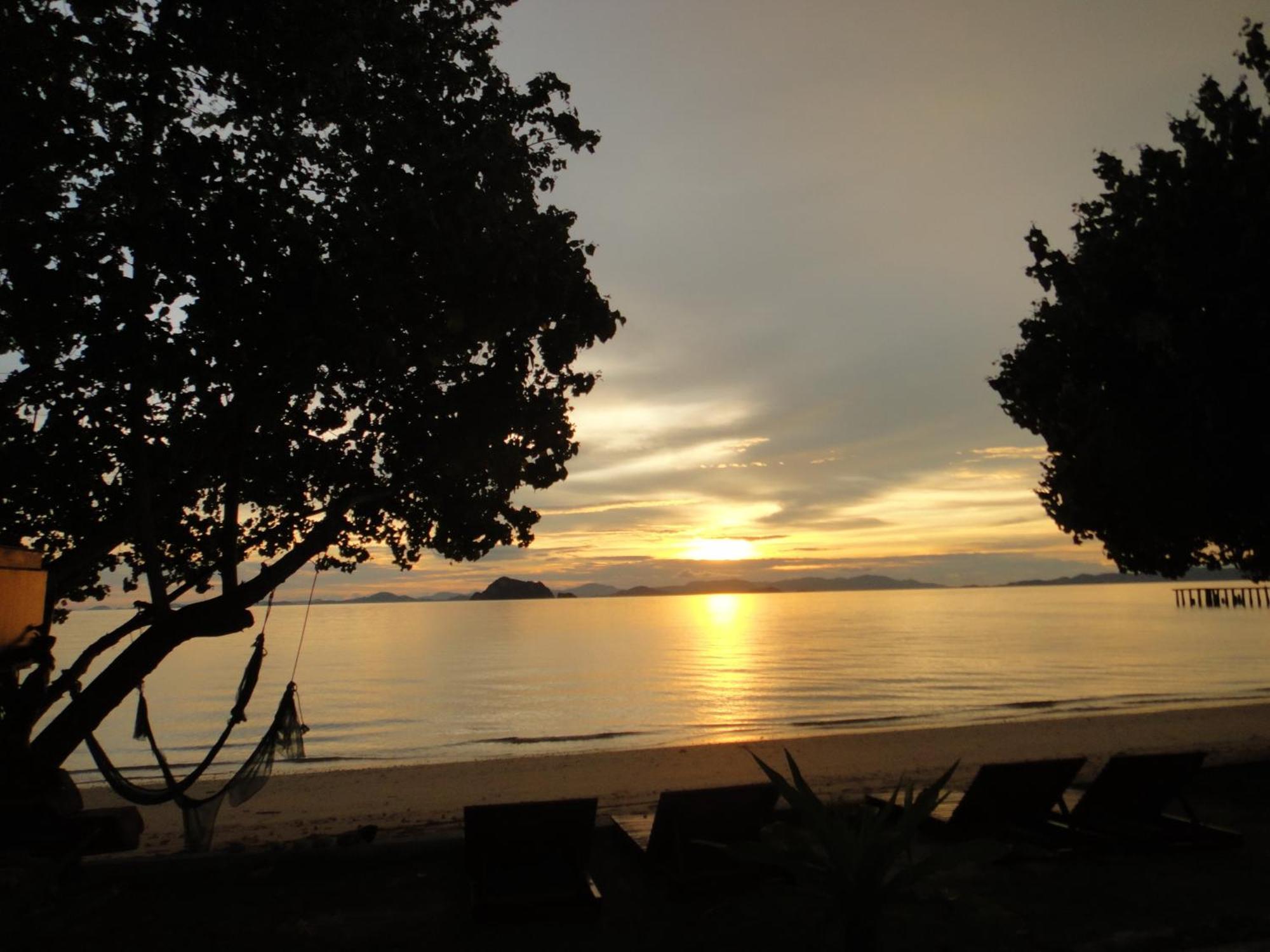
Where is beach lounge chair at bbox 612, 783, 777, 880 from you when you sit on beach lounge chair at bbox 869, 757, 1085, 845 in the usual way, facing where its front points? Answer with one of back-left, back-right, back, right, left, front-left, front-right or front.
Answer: left

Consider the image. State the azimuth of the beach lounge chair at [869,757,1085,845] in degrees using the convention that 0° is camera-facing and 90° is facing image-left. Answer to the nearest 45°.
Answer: approximately 135°

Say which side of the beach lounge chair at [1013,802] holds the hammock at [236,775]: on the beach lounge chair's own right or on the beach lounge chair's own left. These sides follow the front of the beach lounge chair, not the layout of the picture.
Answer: on the beach lounge chair's own left

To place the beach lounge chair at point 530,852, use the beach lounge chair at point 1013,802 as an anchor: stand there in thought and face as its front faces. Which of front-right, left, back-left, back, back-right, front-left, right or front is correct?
left

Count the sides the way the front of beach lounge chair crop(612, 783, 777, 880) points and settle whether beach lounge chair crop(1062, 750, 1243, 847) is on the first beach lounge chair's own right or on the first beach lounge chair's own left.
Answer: on the first beach lounge chair's own right

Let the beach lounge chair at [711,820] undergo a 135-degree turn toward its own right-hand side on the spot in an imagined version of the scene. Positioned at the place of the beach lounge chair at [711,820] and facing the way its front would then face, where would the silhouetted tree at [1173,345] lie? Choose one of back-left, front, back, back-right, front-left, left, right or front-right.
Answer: front-left

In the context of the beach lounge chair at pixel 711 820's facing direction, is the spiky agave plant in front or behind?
behind

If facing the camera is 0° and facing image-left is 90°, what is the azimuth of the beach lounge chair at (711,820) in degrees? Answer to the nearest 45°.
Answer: approximately 135°
